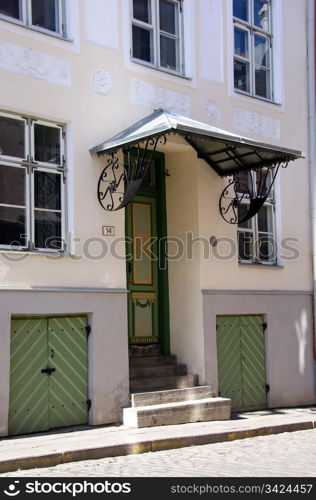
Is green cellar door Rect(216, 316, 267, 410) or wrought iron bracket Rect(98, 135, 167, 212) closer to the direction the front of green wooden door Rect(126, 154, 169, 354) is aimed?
the wrought iron bracket
